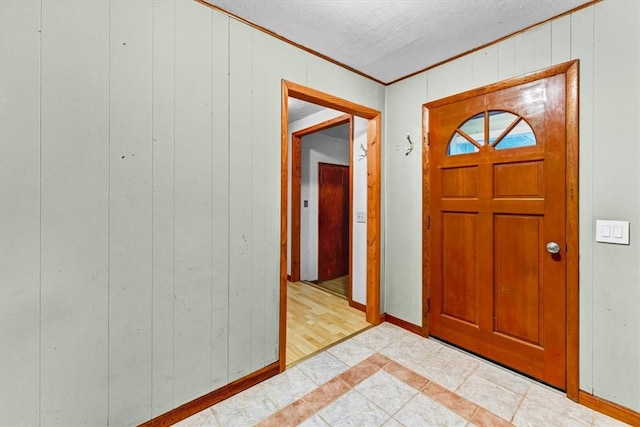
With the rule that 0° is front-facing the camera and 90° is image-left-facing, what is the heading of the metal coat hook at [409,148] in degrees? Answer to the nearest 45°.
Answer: approximately 45°

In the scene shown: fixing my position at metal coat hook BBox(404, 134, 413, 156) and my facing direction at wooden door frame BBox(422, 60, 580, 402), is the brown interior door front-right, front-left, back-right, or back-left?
back-left

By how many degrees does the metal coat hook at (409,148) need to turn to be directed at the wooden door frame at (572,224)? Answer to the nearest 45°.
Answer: approximately 90° to its left

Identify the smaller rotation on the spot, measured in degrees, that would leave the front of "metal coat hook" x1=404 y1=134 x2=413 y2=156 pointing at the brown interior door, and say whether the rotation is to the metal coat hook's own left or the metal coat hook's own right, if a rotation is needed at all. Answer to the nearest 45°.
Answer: approximately 90° to the metal coat hook's own right

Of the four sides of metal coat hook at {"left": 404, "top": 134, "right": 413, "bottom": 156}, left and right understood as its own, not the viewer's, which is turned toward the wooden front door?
left
